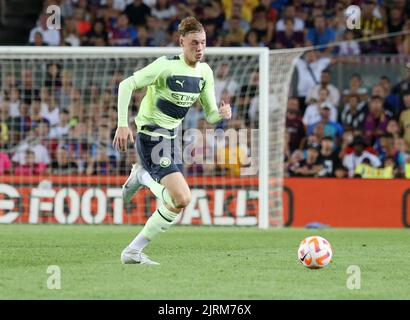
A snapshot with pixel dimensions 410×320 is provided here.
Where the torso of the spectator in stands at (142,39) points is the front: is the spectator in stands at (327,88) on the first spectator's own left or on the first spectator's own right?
on the first spectator's own left

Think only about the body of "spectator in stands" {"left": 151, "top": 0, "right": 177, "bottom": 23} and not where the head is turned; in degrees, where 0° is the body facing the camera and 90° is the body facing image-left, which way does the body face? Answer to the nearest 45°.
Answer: approximately 0°

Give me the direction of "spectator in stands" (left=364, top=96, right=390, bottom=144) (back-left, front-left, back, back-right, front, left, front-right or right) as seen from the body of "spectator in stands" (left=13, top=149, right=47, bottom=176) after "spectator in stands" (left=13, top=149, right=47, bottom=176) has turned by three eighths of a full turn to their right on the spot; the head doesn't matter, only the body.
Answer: back-right

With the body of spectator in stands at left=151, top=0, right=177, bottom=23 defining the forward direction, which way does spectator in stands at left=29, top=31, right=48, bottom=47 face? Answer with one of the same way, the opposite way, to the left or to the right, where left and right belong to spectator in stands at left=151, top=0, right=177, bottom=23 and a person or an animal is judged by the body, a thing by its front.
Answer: the same way

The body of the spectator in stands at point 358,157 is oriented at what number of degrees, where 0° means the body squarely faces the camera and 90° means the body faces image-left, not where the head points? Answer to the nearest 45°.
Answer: approximately 0°

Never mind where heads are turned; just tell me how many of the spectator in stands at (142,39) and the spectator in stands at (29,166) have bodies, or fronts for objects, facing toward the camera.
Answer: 2

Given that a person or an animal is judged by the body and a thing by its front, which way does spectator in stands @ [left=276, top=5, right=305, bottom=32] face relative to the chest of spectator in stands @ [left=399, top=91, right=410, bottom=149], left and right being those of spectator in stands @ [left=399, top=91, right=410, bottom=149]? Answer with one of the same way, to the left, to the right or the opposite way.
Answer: the same way

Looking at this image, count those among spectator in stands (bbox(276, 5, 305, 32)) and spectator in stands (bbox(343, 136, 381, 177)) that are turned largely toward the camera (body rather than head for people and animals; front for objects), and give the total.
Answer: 2

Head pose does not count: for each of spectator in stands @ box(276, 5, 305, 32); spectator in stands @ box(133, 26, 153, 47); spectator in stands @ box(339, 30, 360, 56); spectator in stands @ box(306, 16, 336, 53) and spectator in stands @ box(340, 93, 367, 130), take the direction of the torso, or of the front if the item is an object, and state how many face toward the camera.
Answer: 5

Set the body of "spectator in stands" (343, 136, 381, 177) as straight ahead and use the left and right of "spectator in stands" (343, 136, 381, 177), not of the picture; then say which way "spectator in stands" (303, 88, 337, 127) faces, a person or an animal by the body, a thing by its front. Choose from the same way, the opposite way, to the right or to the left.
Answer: the same way

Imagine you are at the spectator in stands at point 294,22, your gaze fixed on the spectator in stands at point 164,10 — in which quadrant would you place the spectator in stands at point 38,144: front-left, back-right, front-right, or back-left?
front-left

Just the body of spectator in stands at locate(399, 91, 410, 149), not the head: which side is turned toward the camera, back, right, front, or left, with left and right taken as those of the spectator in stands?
front

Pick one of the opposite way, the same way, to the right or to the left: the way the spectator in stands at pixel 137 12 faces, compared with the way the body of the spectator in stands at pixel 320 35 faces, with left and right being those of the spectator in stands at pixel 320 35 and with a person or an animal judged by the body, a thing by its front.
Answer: the same way

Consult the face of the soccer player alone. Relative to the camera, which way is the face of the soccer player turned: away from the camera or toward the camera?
toward the camera

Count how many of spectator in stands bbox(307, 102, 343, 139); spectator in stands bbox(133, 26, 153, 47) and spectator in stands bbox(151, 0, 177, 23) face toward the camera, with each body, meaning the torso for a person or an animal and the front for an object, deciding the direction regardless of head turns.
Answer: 3

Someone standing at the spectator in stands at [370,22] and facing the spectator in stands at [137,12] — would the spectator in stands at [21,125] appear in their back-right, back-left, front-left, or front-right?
front-left

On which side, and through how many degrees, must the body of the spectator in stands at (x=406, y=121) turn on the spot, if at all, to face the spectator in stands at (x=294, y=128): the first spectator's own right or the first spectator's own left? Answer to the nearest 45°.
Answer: approximately 90° to the first spectator's own right

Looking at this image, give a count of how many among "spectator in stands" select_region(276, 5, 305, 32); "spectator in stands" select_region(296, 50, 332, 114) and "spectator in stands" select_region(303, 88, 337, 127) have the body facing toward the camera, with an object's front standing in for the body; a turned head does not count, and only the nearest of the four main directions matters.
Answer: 3

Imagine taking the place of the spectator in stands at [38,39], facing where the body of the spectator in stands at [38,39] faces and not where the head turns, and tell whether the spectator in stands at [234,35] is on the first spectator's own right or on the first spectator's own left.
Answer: on the first spectator's own left
